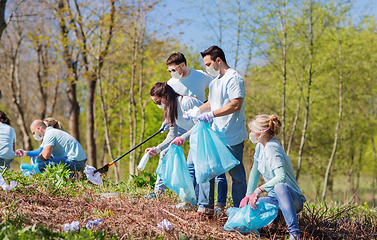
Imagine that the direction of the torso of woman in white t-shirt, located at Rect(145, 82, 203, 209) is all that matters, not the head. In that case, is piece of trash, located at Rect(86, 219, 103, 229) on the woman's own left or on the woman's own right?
on the woman's own left

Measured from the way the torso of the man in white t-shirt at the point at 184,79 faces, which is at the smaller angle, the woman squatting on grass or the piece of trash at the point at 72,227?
the piece of trash

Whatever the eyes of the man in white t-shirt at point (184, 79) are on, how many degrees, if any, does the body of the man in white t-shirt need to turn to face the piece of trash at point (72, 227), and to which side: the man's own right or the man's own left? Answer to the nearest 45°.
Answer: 0° — they already face it

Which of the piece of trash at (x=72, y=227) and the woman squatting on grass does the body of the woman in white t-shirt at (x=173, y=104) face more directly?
the piece of trash

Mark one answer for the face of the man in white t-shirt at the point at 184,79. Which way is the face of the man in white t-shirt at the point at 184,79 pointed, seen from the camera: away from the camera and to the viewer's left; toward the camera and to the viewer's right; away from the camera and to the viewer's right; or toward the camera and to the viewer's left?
toward the camera and to the viewer's left

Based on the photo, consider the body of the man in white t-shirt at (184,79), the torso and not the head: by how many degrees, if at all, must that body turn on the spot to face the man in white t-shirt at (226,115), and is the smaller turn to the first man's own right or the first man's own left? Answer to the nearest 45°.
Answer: approximately 90° to the first man's own left

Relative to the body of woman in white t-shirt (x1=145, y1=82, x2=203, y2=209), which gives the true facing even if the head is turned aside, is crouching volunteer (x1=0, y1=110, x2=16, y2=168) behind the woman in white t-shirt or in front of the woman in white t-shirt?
in front

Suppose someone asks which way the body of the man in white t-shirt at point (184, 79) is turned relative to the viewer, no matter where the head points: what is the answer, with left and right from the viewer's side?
facing the viewer and to the left of the viewer

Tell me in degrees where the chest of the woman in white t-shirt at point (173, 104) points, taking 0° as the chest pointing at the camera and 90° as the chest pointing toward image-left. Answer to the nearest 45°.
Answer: approximately 90°
